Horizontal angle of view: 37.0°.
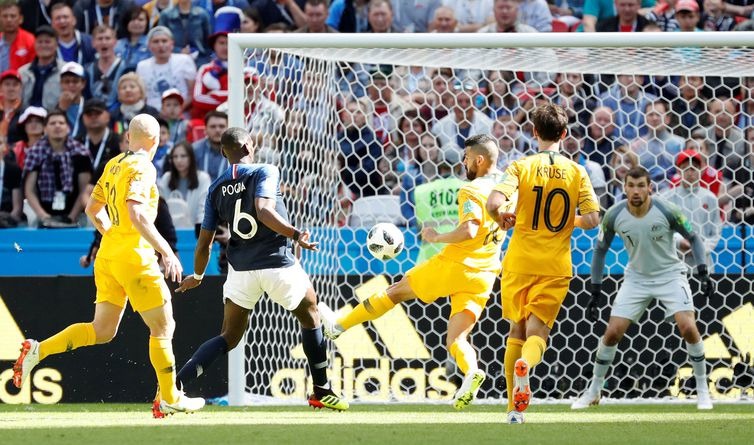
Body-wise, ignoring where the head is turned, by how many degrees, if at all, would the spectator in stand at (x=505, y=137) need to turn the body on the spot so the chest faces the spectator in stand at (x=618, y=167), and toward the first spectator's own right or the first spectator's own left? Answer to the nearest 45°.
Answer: approximately 90° to the first spectator's own left

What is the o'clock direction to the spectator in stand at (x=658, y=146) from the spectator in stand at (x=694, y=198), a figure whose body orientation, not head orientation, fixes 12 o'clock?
the spectator in stand at (x=658, y=146) is roughly at 5 o'clock from the spectator in stand at (x=694, y=198).

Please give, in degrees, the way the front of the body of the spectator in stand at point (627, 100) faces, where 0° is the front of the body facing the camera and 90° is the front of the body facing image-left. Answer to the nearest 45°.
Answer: approximately 0°

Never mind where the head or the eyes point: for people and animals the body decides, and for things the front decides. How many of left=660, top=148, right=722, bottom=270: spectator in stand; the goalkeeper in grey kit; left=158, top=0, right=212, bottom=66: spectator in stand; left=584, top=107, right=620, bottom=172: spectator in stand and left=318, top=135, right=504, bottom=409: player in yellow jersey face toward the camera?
4

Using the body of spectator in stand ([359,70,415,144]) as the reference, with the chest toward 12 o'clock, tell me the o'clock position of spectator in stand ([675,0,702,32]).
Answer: spectator in stand ([675,0,702,32]) is roughly at 8 o'clock from spectator in stand ([359,70,415,144]).

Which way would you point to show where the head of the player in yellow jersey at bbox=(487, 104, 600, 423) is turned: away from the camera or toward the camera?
away from the camera

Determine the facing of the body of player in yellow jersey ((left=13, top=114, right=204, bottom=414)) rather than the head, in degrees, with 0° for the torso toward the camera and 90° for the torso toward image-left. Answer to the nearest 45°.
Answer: approximately 225°

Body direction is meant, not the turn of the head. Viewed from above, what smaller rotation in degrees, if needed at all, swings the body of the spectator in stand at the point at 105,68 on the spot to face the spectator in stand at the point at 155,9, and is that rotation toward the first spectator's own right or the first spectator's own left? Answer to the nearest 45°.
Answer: approximately 135° to the first spectator's own left

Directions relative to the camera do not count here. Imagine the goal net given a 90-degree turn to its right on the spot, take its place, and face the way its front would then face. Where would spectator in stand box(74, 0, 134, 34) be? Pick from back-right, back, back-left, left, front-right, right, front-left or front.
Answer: front-right

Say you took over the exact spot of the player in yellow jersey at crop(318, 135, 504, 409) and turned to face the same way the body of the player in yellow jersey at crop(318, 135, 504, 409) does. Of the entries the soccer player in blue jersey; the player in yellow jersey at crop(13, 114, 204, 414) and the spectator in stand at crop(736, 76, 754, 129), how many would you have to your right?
1

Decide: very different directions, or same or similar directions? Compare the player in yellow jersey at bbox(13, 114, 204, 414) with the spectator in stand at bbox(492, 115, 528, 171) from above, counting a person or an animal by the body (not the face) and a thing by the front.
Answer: very different directions

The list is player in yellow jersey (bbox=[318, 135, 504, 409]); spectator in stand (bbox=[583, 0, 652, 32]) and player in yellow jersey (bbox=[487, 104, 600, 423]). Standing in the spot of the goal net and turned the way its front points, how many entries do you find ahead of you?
2

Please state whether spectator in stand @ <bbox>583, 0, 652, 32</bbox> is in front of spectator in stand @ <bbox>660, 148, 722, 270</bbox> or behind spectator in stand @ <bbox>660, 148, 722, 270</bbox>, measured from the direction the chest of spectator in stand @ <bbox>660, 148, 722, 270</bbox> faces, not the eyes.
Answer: behind
